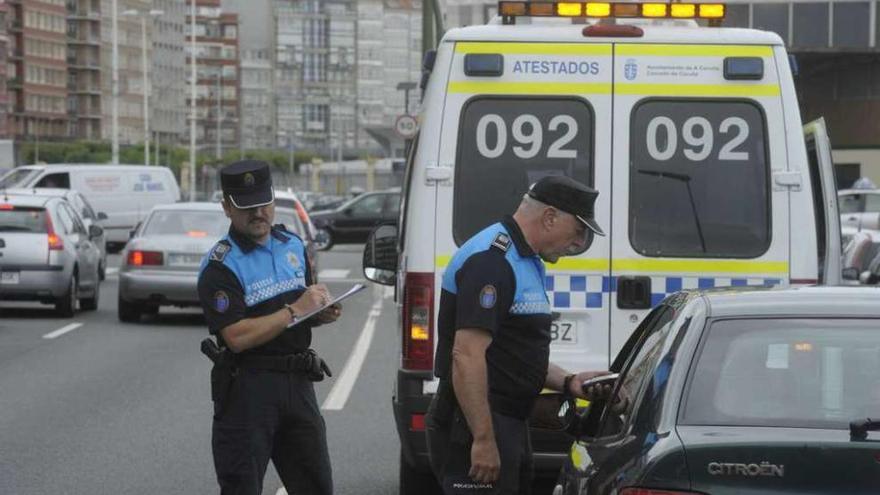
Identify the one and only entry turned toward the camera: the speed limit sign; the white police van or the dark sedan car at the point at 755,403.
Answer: the speed limit sign

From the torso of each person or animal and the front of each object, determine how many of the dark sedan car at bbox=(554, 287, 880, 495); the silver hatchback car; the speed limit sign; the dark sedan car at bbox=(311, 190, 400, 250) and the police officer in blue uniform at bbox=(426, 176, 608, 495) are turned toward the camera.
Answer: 1

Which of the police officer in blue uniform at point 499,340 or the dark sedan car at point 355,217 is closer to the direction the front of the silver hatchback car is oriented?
the dark sedan car

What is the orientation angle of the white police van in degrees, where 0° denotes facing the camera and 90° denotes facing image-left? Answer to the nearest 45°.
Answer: approximately 180°

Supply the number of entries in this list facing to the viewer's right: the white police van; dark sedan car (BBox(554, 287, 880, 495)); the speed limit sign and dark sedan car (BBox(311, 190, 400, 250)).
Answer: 0

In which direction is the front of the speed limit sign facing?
toward the camera

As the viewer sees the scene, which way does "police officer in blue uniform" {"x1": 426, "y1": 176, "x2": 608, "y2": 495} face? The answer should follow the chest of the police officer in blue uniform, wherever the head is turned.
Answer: to the viewer's right

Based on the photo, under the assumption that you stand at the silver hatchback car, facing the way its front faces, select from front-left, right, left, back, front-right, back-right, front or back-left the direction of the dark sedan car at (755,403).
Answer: back-right

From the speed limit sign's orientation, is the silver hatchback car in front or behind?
in front

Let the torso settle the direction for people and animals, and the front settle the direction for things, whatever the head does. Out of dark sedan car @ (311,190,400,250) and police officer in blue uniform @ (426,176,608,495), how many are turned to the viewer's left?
1

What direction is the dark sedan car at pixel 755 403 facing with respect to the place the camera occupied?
facing away from the viewer and to the left of the viewer

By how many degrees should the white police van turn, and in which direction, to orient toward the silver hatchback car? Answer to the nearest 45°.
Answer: approximately 45° to its left

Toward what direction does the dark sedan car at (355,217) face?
to the viewer's left

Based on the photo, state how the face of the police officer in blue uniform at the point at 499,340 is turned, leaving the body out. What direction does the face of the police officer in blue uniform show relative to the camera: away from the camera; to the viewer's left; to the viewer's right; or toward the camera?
to the viewer's right

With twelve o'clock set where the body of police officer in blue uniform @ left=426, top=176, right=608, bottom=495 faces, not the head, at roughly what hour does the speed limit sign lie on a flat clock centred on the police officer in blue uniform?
The speed limit sign is roughly at 9 o'clock from the police officer in blue uniform.
